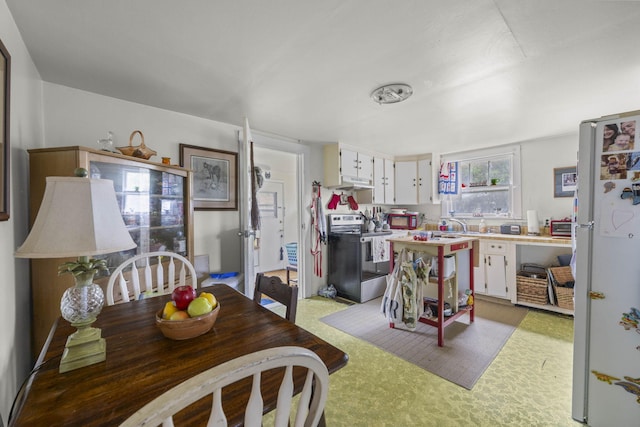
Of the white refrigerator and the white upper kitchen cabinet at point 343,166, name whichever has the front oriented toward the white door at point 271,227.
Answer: the white refrigerator

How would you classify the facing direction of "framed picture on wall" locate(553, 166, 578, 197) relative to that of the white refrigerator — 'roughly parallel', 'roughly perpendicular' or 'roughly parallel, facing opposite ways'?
roughly perpendicular

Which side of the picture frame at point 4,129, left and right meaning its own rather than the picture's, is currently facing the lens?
right

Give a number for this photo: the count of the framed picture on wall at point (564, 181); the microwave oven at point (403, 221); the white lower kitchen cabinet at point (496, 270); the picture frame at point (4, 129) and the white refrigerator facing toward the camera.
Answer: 3

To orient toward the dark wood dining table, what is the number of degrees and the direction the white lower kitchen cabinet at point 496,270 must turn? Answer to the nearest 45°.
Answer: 0° — it already faces it

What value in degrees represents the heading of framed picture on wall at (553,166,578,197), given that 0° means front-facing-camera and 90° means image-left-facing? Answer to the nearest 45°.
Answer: approximately 0°

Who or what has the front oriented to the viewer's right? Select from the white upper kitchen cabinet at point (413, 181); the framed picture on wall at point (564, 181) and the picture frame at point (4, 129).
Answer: the picture frame
